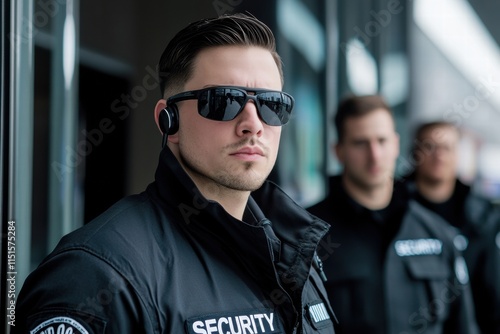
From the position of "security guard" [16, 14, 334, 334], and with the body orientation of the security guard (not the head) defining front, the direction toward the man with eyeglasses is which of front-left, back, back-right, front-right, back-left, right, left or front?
left

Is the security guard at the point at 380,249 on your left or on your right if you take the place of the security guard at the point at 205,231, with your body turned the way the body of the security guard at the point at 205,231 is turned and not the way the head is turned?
on your left

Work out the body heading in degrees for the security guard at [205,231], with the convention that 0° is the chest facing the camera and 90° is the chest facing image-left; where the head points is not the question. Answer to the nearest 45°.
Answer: approximately 315°
